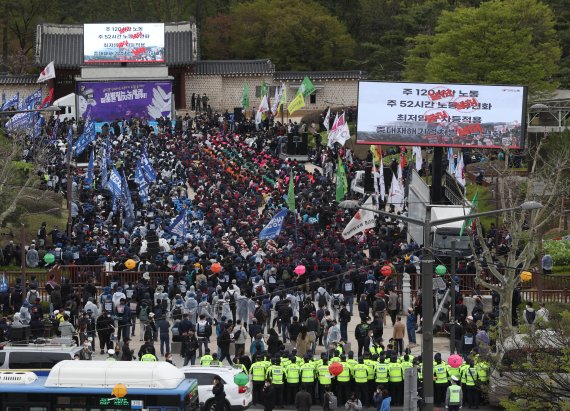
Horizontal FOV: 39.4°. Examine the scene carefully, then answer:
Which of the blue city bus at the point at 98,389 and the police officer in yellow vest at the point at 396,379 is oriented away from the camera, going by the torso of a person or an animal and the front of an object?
the police officer in yellow vest

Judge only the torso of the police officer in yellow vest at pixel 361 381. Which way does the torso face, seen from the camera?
away from the camera

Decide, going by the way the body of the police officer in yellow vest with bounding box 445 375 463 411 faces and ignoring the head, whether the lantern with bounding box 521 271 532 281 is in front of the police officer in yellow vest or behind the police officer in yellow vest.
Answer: in front

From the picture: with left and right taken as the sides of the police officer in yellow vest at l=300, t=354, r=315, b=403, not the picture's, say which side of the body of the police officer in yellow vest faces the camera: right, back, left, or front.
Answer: back

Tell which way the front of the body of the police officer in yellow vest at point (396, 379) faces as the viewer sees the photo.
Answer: away from the camera

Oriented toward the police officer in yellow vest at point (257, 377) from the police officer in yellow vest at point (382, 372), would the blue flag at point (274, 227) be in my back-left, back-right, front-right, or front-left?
front-right

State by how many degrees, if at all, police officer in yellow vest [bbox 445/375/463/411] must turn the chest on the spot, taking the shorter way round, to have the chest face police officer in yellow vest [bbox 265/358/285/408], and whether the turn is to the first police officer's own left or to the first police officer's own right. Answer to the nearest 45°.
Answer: approximately 90° to the first police officer's own left

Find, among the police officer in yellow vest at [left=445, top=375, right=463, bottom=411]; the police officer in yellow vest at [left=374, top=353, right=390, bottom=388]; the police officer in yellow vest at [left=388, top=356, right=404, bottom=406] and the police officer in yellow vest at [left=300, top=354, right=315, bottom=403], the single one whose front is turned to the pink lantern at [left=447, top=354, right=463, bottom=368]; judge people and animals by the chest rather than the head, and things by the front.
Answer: the police officer in yellow vest at [left=445, top=375, right=463, bottom=411]

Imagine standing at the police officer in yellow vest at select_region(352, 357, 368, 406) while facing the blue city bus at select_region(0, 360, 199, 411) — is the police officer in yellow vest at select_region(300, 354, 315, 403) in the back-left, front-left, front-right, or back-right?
front-right

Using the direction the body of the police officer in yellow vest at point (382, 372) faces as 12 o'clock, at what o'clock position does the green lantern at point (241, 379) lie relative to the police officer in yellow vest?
The green lantern is roughly at 8 o'clock from the police officer in yellow vest.

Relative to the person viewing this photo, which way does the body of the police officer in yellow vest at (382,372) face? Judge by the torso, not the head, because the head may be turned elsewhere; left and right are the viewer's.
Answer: facing away from the viewer

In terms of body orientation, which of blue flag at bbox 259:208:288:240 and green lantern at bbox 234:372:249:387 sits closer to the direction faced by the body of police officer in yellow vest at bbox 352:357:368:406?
the blue flag

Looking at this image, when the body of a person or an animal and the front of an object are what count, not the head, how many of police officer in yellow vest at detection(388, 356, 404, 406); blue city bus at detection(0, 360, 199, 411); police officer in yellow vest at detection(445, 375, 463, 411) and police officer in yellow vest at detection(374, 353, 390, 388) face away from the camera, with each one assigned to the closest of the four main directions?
3

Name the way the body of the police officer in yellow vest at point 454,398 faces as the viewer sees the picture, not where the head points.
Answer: away from the camera
